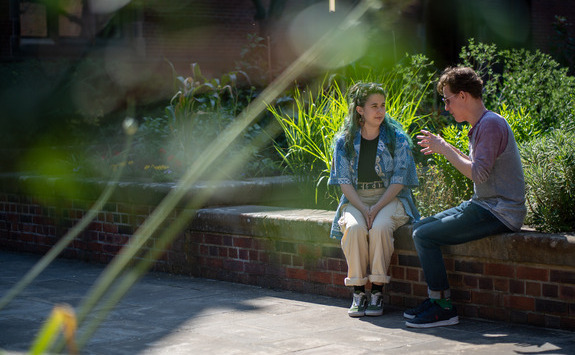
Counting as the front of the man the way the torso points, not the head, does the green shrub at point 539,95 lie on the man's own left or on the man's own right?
on the man's own right

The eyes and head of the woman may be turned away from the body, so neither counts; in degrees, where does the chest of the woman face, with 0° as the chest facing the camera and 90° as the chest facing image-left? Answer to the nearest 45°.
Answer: approximately 0°

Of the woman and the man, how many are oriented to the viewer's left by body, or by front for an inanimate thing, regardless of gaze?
1

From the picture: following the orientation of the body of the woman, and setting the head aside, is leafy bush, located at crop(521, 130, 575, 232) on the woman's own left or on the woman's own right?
on the woman's own left

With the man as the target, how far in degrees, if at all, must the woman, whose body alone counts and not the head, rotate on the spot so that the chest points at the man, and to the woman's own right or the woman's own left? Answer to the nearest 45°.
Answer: approximately 45° to the woman's own left

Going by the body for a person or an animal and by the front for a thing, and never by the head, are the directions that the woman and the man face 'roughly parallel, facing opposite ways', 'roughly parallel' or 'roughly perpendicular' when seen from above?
roughly perpendicular

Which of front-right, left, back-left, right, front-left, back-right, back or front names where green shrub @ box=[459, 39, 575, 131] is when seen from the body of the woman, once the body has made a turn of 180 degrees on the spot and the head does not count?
front-right

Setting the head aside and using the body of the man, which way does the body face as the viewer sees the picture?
to the viewer's left

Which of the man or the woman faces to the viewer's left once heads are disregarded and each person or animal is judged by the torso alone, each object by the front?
the man

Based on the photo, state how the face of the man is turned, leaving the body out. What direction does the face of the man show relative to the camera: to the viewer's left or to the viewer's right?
to the viewer's left

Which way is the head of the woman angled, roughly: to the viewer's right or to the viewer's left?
to the viewer's right
